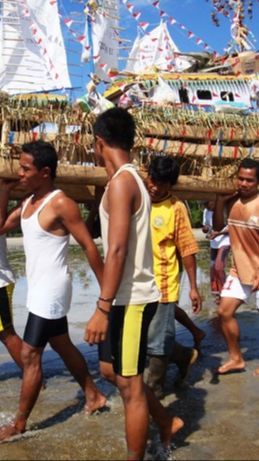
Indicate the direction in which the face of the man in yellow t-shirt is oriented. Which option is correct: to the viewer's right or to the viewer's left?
to the viewer's left

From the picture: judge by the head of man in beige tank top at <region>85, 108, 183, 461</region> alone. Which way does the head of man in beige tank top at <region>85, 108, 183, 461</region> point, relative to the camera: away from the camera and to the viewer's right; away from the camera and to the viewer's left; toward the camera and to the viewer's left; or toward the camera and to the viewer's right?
away from the camera and to the viewer's left

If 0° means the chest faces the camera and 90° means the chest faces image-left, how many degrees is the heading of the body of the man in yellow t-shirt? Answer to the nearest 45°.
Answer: approximately 45°

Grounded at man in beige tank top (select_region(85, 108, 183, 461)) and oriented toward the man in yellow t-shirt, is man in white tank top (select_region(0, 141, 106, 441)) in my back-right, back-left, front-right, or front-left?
front-left

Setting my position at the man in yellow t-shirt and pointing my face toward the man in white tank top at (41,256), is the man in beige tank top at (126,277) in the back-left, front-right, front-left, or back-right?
front-left

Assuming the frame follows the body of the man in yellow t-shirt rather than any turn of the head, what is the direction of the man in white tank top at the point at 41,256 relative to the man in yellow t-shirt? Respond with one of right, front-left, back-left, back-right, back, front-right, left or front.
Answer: front

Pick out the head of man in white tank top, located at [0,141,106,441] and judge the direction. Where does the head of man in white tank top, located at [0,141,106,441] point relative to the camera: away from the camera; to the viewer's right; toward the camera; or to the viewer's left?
to the viewer's left

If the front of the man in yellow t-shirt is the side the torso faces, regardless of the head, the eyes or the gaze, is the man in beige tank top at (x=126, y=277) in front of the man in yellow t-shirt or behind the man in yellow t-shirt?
in front
